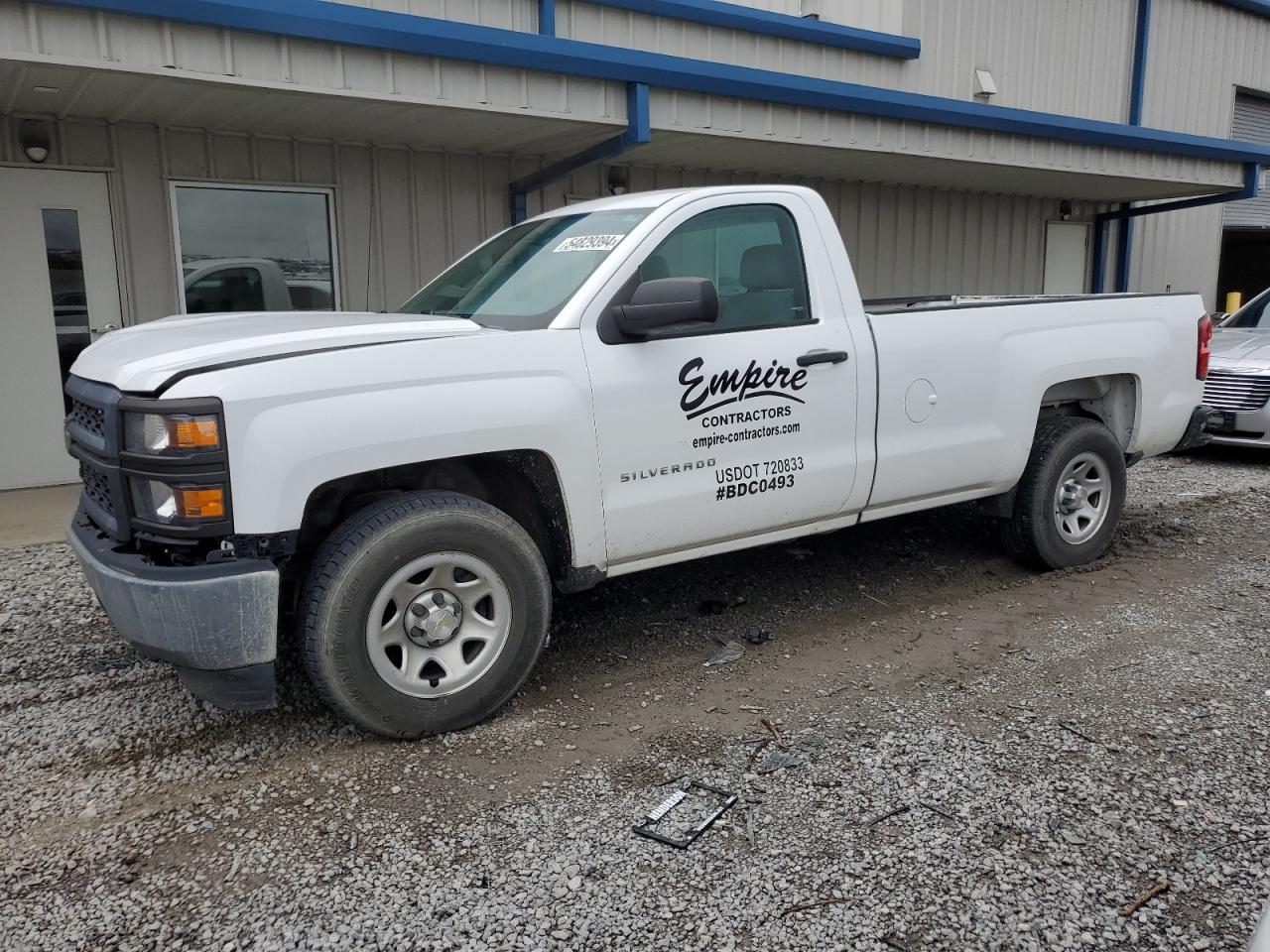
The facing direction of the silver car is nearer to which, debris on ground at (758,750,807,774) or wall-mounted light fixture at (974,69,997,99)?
the debris on ground

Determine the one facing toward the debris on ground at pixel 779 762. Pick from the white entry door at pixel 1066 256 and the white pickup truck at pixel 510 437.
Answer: the white entry door

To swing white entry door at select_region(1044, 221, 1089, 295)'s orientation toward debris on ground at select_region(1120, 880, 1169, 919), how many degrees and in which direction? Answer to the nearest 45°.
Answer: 0° — it already faces it

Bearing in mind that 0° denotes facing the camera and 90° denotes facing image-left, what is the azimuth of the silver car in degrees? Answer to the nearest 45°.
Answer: approximately 45°

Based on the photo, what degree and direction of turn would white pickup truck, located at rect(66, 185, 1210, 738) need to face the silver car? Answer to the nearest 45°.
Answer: approximately 180°

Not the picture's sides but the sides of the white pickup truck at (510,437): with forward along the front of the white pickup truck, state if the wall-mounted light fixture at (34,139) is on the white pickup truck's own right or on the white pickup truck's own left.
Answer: on the white pickup truck's own right

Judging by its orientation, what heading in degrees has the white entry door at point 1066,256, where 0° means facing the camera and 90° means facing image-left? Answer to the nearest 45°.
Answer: approximately 0°
